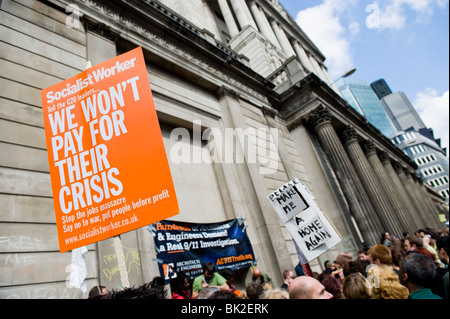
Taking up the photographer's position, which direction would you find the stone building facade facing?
facing the viewer and to the right of the viewer

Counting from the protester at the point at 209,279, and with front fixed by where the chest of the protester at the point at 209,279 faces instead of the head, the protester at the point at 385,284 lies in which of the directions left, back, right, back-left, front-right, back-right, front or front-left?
front-left
